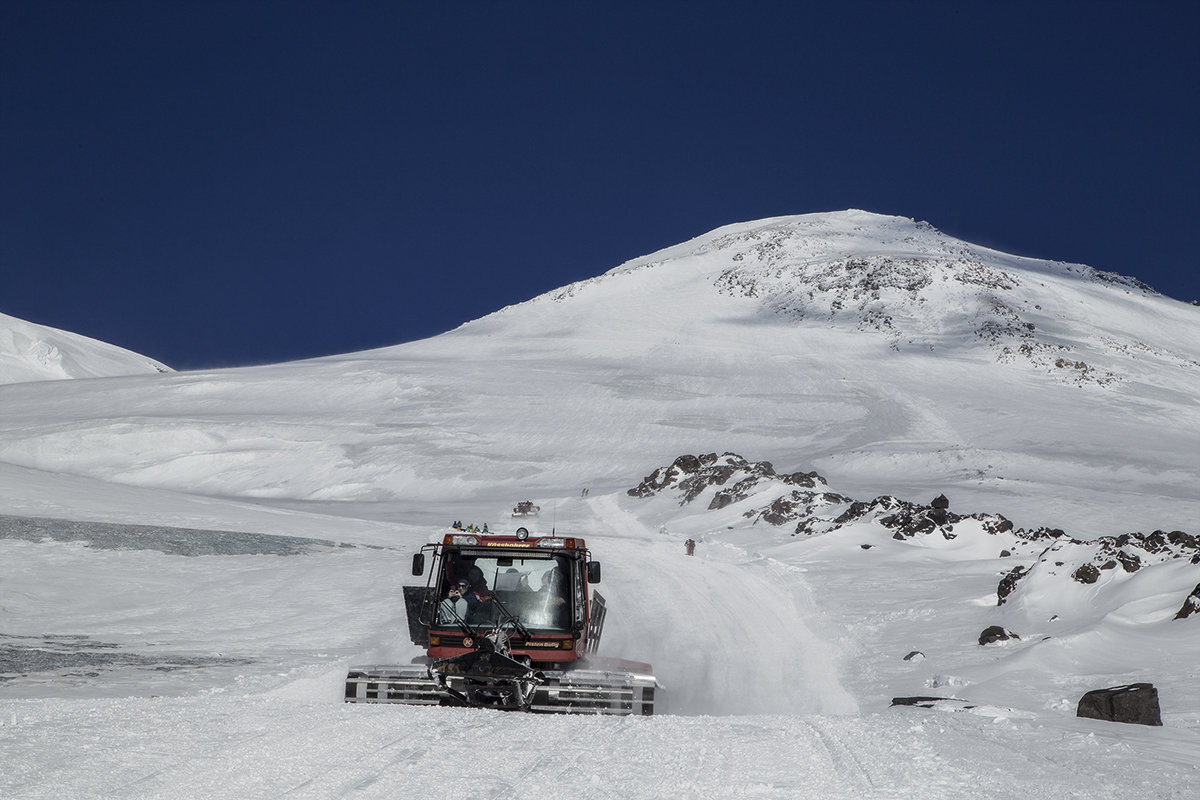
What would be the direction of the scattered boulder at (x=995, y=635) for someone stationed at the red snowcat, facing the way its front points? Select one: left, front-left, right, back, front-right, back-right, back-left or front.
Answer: back-left

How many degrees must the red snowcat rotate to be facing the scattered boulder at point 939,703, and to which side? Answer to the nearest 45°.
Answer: approximately 90° to its left

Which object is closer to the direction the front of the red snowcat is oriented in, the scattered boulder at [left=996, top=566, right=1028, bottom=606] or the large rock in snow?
the large rock in snow

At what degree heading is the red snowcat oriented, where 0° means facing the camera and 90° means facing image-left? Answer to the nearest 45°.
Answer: approximately 0°

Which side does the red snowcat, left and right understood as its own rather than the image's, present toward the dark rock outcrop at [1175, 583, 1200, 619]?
left

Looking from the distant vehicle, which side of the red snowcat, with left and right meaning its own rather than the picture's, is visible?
back

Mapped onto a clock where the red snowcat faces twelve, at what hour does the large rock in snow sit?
The large rock in snow is roughly at 9 o'clock from the red snowcat.
